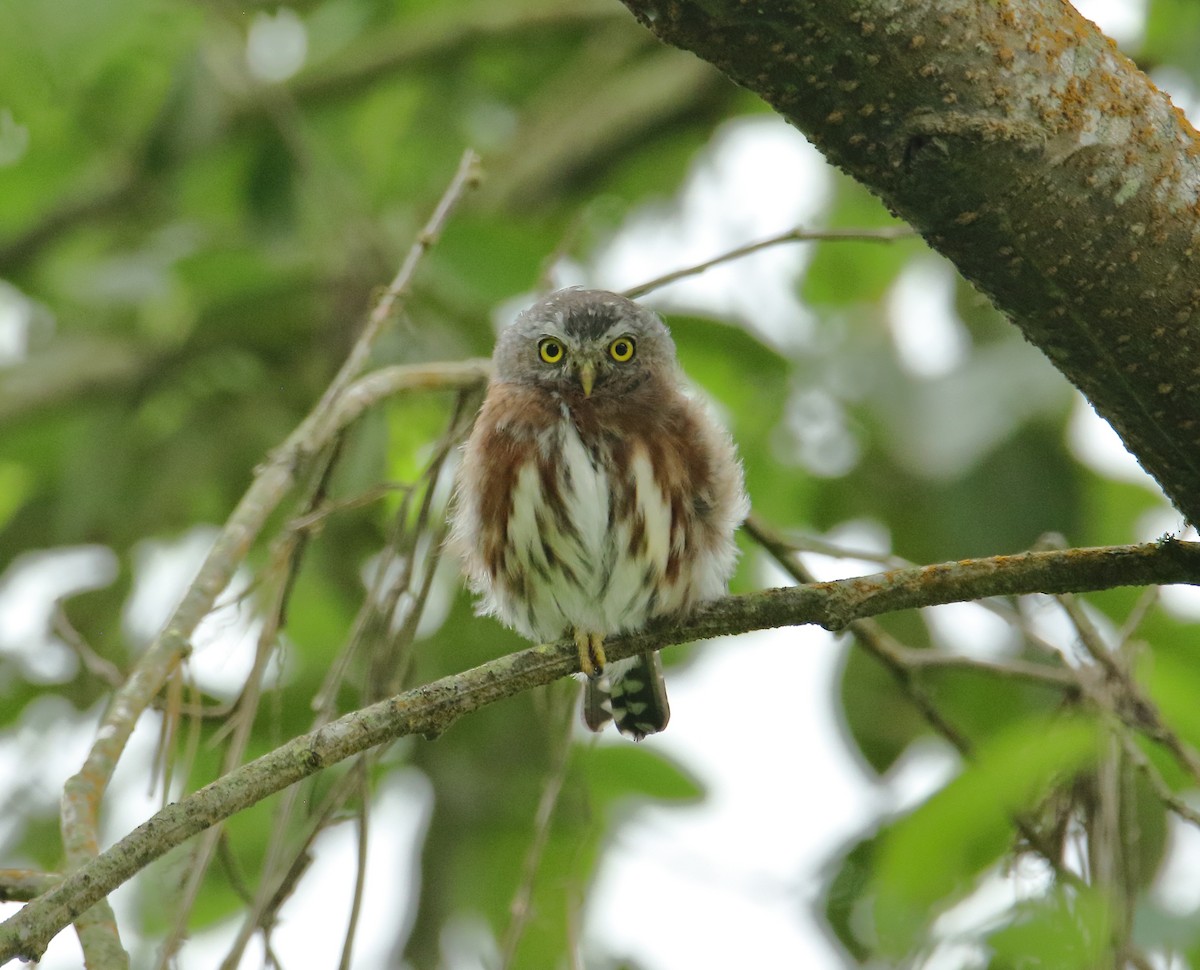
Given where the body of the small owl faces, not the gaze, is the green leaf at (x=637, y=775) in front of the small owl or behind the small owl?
behind

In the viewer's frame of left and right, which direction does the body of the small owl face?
facing the viewer

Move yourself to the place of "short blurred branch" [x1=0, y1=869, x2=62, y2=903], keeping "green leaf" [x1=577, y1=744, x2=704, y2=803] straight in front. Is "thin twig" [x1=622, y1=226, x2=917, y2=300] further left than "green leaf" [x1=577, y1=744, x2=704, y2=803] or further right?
right
